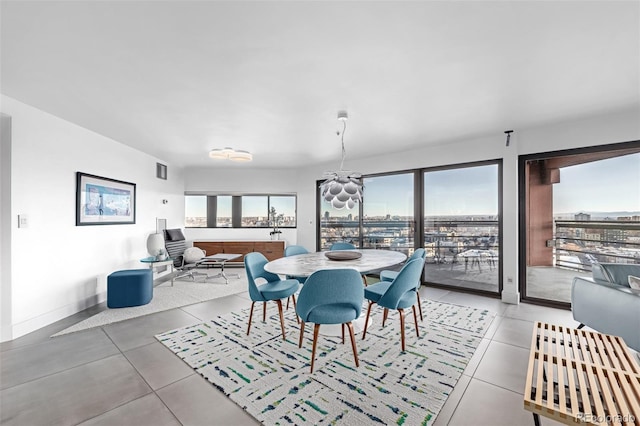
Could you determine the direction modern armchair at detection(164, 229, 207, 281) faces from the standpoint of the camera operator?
facing the viewer and to the right of the viewer

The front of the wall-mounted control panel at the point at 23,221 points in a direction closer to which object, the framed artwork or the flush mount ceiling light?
the flush mount ceiling light

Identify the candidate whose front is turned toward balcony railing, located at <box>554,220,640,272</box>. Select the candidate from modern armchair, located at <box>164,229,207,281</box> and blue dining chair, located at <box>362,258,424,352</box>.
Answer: the modern armchair

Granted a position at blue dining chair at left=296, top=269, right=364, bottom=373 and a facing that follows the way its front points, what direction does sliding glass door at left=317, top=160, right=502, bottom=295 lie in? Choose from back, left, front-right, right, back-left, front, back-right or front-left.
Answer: front-right

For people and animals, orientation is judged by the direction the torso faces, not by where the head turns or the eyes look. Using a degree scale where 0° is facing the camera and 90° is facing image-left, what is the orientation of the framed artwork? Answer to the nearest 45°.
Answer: approximately 315°

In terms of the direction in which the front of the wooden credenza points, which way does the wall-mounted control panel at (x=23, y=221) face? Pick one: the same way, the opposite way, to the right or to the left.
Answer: to the left

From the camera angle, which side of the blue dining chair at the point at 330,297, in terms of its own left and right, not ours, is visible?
back

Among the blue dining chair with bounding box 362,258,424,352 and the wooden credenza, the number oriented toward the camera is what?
1

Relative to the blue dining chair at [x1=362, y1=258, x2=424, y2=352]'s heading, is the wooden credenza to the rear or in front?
in front

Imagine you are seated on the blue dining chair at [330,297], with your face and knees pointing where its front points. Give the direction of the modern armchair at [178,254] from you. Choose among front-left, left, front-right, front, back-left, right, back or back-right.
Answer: front-left

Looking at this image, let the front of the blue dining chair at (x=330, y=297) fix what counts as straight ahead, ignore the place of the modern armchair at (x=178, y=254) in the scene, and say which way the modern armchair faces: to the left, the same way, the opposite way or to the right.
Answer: to the right

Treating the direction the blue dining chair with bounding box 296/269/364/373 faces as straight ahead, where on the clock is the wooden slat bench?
The wooden slat bench is roughly at 4 o'clock from the blue dining chair.

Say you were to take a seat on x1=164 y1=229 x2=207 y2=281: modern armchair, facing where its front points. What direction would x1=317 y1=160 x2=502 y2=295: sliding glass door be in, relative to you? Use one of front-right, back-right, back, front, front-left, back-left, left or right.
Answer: front

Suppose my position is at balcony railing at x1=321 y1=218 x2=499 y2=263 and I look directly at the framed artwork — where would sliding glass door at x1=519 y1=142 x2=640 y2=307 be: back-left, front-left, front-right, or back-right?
front-left

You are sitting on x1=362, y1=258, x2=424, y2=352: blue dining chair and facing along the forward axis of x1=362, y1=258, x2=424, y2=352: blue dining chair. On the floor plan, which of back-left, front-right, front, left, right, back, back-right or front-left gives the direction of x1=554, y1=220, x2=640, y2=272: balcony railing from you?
right

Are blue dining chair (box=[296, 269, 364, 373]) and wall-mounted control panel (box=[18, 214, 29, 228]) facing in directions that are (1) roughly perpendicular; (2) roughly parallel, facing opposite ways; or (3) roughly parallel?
roughly perpendicular

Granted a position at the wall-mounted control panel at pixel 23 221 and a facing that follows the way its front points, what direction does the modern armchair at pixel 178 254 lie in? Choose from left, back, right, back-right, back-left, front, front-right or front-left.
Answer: left

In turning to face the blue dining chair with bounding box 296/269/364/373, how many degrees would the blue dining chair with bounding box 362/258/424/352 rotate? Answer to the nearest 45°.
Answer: approximately 90° to its left

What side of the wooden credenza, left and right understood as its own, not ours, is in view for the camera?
front

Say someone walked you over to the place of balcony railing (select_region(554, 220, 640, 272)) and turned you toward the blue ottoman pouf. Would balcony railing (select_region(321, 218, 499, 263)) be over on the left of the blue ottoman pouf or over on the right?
right
